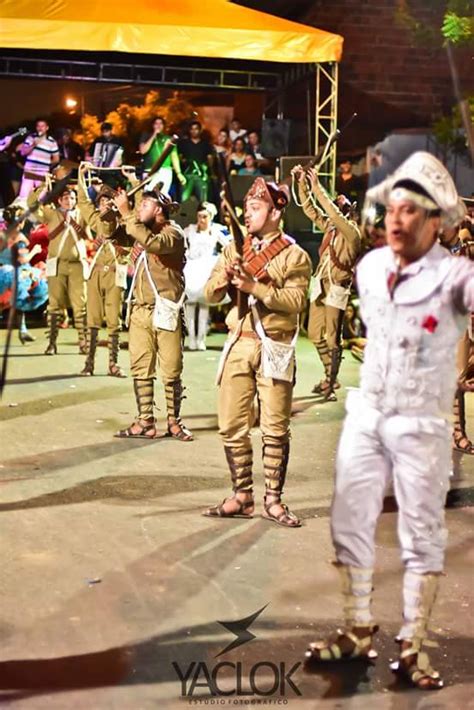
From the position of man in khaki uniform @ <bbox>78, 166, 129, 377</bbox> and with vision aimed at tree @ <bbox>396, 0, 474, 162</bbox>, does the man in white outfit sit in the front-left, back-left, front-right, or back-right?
back-right

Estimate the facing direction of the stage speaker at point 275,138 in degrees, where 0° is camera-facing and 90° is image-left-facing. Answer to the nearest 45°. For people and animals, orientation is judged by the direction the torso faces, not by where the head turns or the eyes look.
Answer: approximately 0°

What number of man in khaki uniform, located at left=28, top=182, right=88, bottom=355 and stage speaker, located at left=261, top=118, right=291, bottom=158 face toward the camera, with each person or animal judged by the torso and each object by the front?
2

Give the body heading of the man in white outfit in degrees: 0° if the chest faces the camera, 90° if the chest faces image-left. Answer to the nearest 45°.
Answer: approximately 45°

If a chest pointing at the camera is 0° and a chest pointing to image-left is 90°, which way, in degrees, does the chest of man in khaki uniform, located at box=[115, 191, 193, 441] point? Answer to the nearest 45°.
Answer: approximately 45°

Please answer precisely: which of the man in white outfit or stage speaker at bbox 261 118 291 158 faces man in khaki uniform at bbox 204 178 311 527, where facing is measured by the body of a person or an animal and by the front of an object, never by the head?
the stage speaker

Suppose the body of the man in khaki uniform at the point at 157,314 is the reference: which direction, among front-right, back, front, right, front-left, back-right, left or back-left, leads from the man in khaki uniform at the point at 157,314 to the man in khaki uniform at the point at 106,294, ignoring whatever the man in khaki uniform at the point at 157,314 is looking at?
back-right

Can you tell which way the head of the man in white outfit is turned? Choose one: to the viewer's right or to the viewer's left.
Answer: to the viewer's left

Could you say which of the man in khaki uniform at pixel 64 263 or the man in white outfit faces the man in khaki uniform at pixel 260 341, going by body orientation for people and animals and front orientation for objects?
the man in khaki uniform at pixel 64 263
